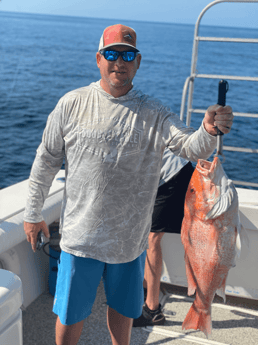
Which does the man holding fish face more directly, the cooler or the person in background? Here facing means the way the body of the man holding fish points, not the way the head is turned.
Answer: the cooler

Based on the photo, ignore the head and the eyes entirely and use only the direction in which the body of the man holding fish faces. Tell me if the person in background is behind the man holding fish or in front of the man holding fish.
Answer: behind

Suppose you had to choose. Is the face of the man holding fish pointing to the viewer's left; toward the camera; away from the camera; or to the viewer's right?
toward the camera

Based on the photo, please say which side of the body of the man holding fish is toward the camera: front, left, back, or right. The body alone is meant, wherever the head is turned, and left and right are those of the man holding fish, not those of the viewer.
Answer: front
